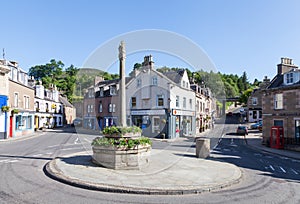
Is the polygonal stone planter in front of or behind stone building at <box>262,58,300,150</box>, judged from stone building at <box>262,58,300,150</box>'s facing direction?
in front

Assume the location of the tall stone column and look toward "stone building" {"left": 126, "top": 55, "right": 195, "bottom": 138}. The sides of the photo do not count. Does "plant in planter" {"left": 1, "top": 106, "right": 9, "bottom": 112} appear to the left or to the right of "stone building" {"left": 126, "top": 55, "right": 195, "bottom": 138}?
left

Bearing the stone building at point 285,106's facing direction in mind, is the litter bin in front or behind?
in front

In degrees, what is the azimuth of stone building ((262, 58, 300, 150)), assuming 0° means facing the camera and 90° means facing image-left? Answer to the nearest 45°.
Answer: approximately 45°

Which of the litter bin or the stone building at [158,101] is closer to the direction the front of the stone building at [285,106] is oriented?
the litter bin
